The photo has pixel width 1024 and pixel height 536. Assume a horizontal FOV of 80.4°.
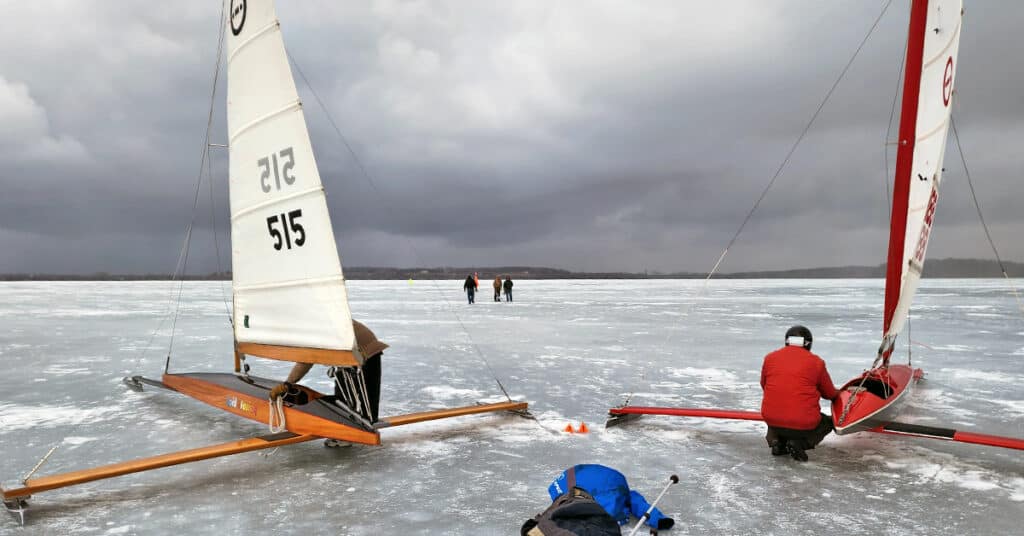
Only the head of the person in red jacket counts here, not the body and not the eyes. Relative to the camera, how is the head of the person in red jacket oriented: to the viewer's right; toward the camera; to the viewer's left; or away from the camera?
away from the camera

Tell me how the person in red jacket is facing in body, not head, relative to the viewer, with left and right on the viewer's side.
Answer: facing away from the viewer and to the right of the viewer
